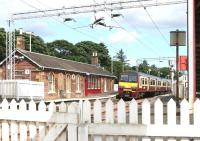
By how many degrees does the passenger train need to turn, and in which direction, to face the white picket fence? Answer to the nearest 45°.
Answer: approximately 45° to its left

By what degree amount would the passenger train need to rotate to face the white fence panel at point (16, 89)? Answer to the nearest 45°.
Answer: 0° — it already faces it

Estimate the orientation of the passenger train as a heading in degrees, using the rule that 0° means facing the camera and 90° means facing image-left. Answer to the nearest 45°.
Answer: approximately 45°

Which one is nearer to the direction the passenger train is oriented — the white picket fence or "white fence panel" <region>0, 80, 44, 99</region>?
the white fence panel
